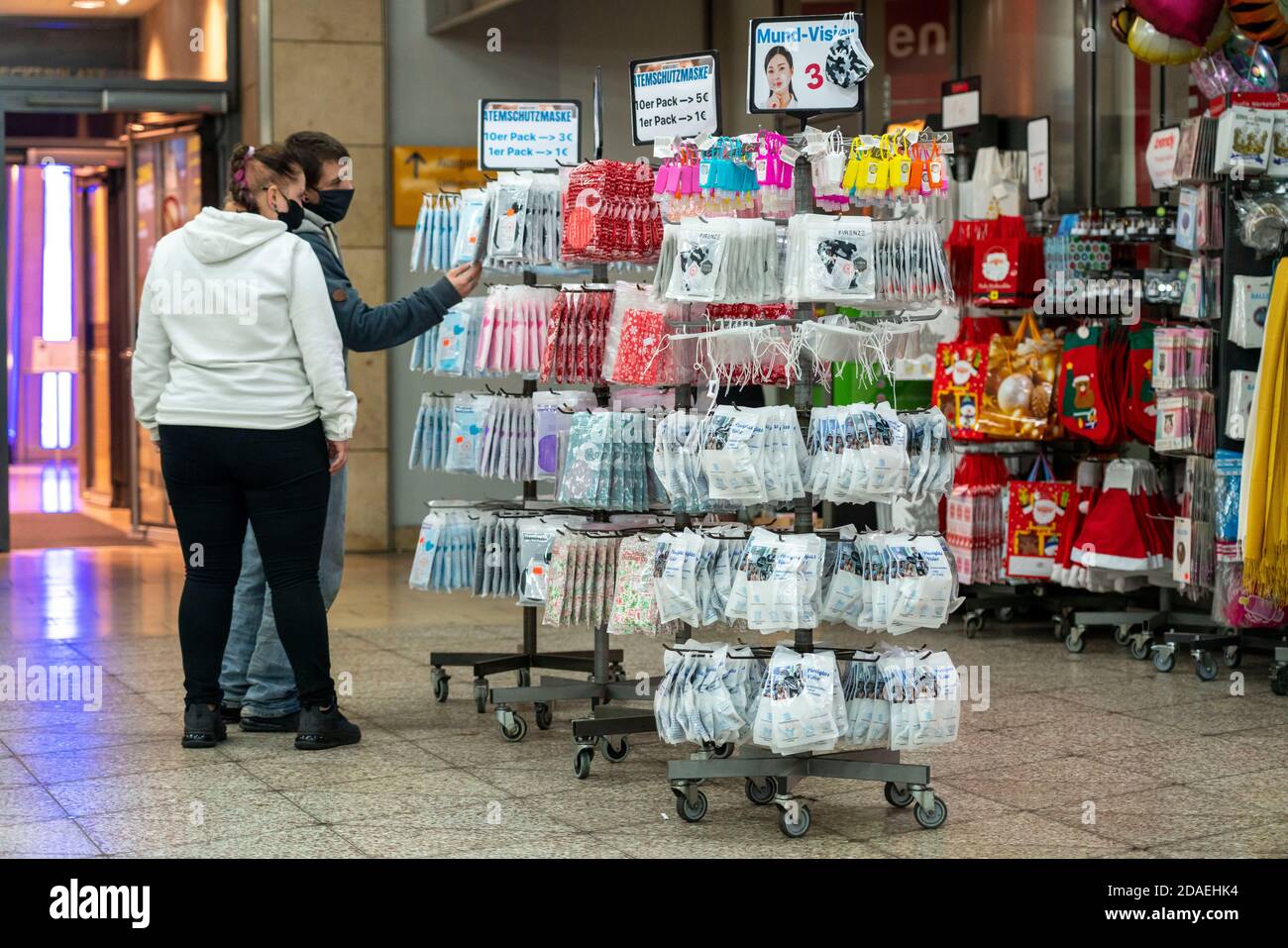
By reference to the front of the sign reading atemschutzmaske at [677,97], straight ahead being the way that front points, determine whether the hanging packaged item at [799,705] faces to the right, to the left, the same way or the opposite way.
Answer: the same way

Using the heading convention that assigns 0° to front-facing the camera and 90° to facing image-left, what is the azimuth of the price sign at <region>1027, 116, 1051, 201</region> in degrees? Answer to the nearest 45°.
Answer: approximately 45°

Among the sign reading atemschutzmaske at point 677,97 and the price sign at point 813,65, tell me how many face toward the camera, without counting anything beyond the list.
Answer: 2

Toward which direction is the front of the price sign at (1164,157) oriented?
toward the camera

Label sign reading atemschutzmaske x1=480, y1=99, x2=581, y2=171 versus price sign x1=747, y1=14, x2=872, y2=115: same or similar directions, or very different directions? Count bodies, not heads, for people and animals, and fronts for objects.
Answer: same or similar directions

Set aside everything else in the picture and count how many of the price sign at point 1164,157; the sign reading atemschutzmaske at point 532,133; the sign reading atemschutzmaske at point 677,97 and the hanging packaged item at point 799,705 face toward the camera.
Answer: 4

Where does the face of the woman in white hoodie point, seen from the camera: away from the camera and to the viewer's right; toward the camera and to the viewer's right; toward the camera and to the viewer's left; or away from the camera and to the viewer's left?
away from the camera and to the viewer's right

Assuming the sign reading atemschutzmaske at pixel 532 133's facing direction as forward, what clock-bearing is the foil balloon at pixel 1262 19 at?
The foil balloon is roughly at 9 o'clock from the sign reading atemschutzmaske.

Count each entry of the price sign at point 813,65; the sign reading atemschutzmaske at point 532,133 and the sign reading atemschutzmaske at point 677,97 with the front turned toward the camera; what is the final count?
3

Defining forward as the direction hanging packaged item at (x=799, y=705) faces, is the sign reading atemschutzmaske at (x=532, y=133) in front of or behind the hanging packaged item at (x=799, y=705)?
behind
